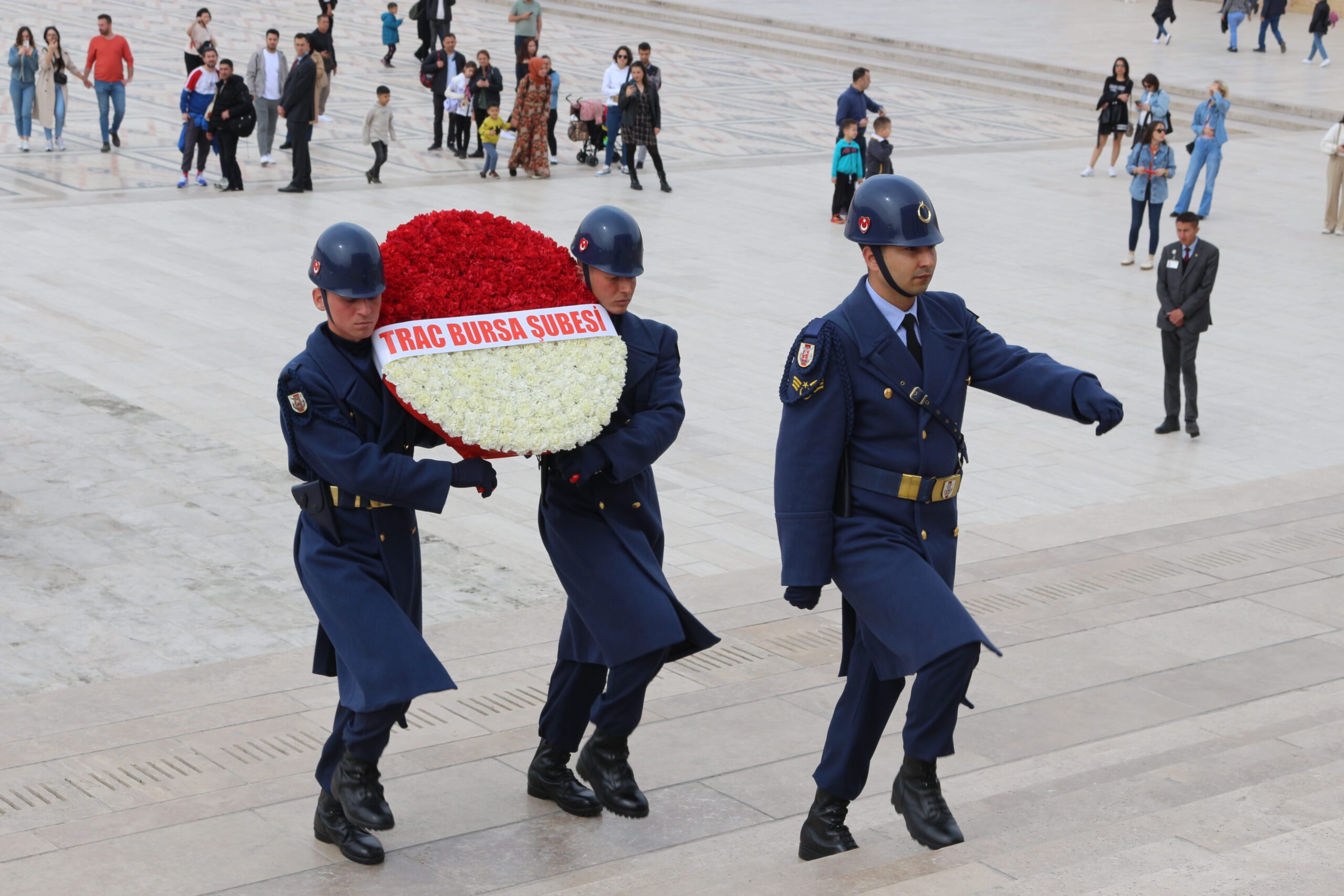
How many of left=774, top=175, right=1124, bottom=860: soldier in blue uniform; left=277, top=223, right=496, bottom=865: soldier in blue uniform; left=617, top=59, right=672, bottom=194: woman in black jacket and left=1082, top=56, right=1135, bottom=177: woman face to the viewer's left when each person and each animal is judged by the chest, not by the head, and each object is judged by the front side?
0

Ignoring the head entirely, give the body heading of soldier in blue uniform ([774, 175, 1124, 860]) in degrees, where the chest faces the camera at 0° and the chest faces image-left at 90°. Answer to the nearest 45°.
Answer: approximately 315°

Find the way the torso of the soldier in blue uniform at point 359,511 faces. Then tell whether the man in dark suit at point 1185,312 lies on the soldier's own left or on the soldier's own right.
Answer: on the soldier's own left

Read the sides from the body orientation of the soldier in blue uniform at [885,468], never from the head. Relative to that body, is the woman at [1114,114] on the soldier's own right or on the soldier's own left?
on the soldier's own left

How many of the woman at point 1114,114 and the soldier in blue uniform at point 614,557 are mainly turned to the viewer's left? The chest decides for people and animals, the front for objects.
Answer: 0

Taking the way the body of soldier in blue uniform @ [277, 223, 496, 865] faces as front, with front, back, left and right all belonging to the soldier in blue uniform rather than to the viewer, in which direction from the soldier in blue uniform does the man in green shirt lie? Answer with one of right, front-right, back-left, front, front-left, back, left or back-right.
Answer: back-left

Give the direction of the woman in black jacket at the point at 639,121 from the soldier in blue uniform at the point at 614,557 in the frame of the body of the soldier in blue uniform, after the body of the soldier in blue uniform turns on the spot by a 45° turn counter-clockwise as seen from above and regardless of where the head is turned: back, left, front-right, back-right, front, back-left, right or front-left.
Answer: left

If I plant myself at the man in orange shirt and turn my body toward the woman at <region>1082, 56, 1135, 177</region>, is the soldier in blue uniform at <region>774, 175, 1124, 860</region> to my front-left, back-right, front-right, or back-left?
front-right

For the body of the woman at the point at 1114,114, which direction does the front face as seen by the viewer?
toward the camera

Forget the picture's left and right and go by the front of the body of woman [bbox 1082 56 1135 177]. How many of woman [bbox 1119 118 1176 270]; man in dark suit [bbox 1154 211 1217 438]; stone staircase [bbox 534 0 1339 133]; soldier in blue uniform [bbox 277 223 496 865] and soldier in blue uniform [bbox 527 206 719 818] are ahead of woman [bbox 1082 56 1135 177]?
4

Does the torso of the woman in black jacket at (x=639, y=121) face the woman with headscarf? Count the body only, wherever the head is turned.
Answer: no

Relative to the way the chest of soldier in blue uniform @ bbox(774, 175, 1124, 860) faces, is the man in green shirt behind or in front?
behind

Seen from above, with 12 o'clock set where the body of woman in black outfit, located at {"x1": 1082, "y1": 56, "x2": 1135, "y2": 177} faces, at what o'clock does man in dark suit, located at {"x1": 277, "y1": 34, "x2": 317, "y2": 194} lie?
The man in dark suit is roughly at 2 o'clock from the woman in black outfit.

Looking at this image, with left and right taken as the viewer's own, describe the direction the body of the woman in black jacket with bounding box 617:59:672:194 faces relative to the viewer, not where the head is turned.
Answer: facing the viewer

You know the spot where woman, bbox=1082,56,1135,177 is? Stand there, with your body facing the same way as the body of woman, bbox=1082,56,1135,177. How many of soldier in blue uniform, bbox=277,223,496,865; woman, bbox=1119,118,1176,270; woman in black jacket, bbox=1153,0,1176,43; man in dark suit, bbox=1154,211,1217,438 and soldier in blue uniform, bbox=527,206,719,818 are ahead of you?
4

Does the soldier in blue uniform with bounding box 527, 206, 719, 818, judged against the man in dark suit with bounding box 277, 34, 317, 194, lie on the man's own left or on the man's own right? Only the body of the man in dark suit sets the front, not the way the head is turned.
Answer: on the man's own left

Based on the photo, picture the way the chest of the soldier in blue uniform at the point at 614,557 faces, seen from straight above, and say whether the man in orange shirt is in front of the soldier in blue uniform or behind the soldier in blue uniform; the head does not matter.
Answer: behind

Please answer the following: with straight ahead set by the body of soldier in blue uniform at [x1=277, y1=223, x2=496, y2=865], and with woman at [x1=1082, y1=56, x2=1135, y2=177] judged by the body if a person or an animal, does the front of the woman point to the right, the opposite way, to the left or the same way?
to the right

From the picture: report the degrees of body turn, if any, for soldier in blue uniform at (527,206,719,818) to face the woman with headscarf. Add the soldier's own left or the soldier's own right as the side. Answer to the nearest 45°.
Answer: approximately 135° to the soldier's own left

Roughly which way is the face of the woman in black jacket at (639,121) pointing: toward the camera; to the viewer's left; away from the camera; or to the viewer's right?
toward the camera

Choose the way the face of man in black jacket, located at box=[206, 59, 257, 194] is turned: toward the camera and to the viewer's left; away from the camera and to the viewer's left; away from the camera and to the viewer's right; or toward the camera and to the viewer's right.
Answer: toward the camera and to the viewer's left
